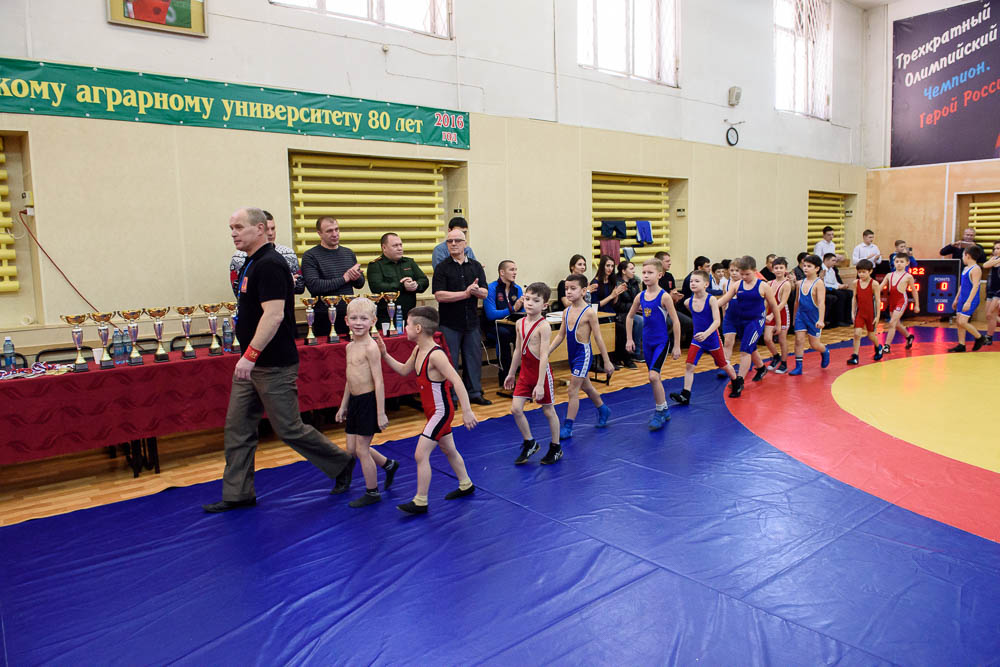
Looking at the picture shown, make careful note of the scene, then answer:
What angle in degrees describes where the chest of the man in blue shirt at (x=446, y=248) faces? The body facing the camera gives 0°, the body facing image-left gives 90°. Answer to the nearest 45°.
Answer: approximately 315°

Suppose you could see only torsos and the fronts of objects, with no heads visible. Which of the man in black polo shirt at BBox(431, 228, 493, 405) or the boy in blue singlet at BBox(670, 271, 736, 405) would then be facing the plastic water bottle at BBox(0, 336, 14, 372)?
the boy in blue singlet

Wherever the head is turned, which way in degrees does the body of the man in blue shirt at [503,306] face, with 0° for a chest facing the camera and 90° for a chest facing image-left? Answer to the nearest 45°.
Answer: approximately 315°

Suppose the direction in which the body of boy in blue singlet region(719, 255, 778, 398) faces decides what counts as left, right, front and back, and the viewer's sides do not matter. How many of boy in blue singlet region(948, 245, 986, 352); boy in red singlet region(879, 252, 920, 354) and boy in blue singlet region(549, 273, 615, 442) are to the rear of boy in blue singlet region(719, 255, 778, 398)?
2

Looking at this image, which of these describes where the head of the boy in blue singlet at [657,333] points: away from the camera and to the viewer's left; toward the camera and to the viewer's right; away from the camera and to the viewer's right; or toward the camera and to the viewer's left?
toward the camera and to the viewer's left

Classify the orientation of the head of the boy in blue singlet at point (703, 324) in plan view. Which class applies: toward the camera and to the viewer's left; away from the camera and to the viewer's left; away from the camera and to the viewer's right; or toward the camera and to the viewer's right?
toward the camera and to the viewer's left

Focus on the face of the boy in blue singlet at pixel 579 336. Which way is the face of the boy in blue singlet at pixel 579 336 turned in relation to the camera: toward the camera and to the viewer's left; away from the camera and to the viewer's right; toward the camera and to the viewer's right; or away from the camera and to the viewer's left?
toward the camera and to the viewer's left

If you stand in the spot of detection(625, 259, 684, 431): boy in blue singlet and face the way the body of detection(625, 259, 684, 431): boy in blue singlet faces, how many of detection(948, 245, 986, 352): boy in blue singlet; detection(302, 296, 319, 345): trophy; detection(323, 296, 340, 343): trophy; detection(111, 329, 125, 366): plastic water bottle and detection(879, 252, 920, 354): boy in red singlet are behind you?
2
